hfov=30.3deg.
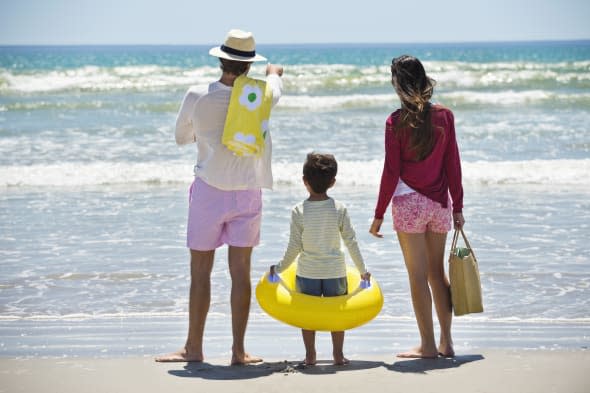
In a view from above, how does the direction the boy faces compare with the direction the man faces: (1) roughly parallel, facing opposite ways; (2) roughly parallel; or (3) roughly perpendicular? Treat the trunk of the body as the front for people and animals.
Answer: roughly parallel

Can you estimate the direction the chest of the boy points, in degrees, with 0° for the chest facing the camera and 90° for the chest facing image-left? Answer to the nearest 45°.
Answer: approximately 180°

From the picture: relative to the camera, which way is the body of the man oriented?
away from the camera

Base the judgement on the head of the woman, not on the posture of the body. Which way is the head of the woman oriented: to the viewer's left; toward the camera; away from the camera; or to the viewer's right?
away from the camera

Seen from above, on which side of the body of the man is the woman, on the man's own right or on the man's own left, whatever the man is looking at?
on the man's own right

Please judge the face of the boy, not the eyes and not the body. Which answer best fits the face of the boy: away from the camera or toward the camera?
away from the camera

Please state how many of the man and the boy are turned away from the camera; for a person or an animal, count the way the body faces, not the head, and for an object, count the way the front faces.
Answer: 2
